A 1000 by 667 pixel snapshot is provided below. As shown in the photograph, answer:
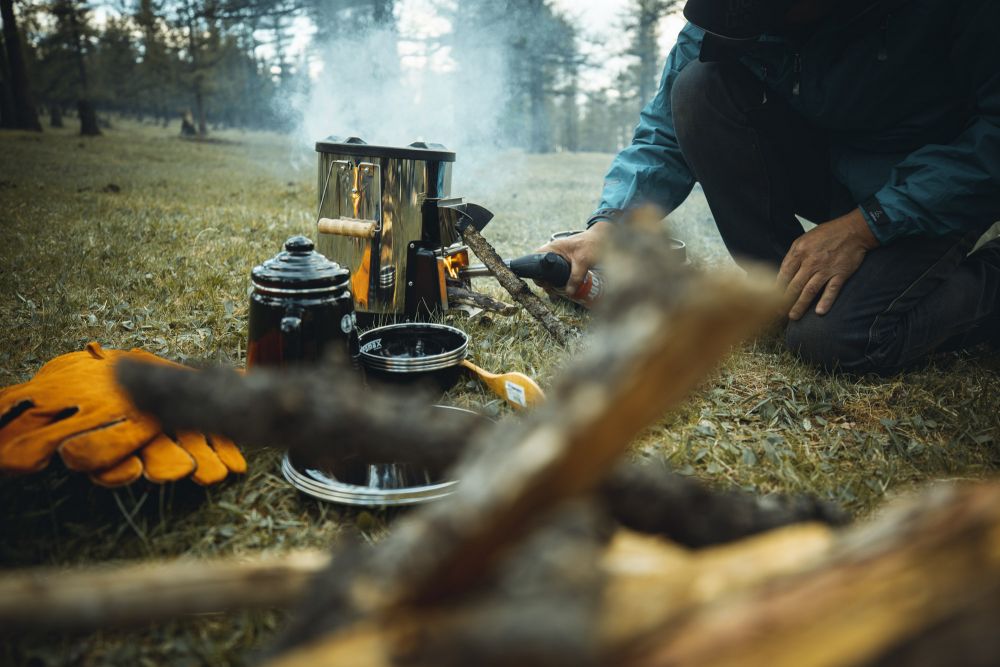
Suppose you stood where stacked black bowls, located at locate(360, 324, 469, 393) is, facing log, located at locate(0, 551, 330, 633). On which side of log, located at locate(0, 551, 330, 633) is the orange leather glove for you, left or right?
right

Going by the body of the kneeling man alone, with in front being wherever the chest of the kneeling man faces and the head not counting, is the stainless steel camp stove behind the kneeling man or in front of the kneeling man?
in front

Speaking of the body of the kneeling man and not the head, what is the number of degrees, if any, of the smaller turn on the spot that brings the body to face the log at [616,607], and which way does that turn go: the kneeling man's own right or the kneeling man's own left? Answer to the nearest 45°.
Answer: approximately 45° to the kneeling man's own left

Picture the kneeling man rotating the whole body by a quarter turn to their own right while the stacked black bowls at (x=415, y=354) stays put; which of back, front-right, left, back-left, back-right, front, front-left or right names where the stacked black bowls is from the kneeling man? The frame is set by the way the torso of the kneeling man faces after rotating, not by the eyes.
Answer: left

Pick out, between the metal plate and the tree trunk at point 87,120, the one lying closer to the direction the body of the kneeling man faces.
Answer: the metal plate

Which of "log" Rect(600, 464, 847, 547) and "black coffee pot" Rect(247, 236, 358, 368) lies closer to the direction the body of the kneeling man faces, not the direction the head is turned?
the black coffee pot

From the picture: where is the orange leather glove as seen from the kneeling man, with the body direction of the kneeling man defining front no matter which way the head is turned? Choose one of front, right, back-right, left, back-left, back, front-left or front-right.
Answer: front

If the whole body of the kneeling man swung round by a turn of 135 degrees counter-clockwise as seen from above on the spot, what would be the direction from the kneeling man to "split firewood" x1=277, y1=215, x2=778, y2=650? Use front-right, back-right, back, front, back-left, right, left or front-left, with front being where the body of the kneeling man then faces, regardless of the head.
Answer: right

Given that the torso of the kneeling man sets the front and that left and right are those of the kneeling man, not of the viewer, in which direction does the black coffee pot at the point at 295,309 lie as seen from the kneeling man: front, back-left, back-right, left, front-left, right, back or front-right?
front

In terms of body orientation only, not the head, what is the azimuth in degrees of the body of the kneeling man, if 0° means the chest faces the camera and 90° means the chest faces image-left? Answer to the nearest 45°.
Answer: approximately 45°

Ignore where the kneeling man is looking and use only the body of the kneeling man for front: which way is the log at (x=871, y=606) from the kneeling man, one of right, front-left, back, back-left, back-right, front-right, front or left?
front-left

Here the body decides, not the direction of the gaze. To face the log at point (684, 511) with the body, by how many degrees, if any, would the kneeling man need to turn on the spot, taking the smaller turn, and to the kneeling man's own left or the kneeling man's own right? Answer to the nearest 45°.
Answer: approximately 45° to the kneeling man's own left

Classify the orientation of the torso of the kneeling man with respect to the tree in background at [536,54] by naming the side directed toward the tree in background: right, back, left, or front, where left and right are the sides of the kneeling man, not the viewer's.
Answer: right

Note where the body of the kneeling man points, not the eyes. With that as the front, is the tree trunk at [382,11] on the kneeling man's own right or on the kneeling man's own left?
on the kneeling man's own right

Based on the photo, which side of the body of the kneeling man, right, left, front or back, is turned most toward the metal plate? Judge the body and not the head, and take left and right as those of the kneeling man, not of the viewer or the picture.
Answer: front
